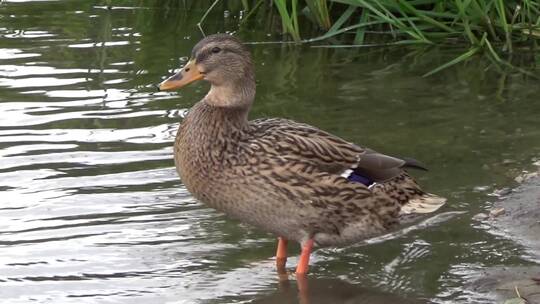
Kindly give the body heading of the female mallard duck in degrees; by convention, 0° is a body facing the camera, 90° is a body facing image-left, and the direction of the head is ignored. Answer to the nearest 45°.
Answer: approximately 90°
